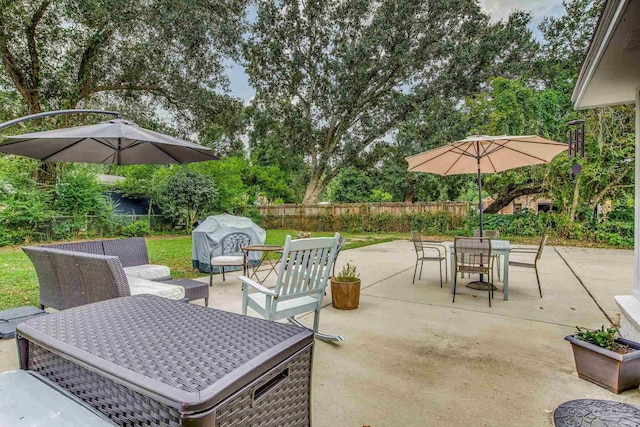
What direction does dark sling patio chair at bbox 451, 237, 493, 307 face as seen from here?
away from the camera

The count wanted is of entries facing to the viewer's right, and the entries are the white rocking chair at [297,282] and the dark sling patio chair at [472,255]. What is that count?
0

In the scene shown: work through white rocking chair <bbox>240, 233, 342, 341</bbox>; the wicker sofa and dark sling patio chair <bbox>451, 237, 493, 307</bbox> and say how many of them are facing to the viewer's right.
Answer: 1

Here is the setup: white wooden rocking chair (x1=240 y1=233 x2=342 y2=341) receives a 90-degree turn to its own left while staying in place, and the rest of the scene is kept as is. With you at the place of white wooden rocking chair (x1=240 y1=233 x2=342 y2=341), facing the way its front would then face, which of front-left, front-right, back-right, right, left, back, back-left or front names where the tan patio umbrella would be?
back

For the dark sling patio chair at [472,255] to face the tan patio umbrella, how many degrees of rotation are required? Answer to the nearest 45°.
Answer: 0° — it already faces it

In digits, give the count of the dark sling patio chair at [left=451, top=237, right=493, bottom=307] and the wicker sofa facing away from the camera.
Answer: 1

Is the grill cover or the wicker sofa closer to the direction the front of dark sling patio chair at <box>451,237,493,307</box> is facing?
the grill cover

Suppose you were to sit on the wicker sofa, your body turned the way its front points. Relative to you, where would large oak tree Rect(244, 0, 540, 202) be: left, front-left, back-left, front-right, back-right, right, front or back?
front-left

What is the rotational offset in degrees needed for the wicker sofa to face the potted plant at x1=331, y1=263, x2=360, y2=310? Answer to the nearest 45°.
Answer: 0° — it already faces it

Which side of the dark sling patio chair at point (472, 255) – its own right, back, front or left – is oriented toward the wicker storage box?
back

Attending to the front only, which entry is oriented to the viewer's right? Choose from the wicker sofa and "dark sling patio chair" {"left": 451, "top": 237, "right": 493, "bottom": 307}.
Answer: the wicker sofa

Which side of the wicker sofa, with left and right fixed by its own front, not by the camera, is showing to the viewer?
right

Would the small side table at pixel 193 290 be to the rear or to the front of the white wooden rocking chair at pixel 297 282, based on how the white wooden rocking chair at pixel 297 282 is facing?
to the front
